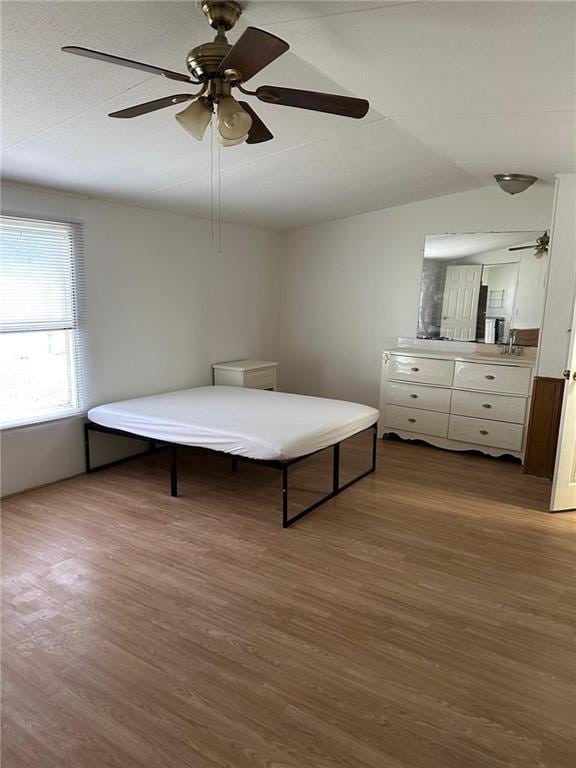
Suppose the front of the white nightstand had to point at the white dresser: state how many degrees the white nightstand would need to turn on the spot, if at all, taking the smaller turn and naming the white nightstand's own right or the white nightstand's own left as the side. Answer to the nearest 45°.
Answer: approximately 45° to the white nightstand's own left

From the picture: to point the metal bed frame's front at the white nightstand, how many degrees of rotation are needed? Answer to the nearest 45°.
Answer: approximately 135° to its left

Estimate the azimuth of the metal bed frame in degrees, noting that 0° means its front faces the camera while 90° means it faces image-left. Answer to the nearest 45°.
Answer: approximately 315°

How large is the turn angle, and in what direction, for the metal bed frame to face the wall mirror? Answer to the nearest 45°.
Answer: approximately 90° to its left
